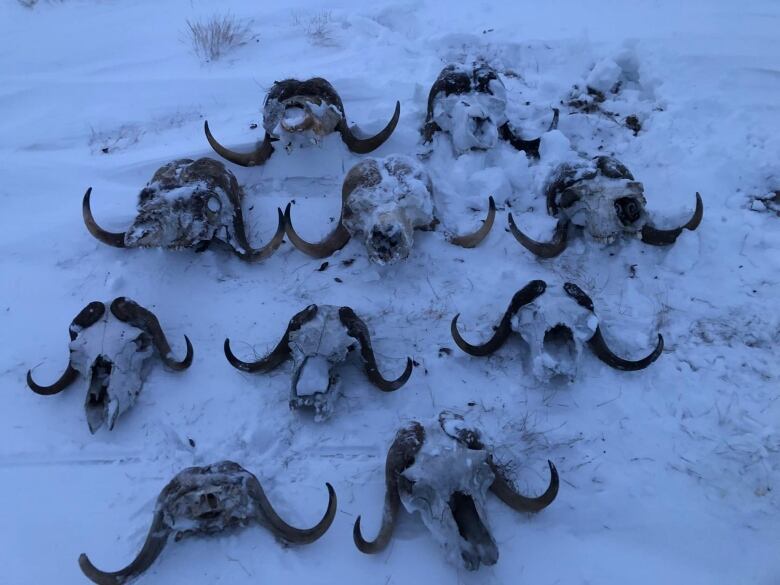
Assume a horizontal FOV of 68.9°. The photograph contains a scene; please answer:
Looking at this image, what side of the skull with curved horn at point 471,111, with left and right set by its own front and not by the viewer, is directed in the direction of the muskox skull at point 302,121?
right

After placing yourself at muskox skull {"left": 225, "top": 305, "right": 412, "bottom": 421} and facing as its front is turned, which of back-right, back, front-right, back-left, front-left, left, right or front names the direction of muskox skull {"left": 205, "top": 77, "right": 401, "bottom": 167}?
back

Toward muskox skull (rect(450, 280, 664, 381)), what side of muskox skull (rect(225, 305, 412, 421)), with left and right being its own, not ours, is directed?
left

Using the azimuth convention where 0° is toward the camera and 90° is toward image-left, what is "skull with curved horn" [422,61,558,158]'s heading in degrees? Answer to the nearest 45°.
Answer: approximately 0°

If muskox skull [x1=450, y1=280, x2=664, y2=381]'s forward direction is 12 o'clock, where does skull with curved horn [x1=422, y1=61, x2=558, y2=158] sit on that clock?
The skull with curved horn is roughly at 5 o'clock from the muskox skull.

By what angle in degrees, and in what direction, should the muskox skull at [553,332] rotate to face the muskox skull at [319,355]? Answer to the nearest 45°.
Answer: approximately 45° to its right

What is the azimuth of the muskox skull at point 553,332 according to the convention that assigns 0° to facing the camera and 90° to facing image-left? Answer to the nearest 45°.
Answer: approximately 0°
